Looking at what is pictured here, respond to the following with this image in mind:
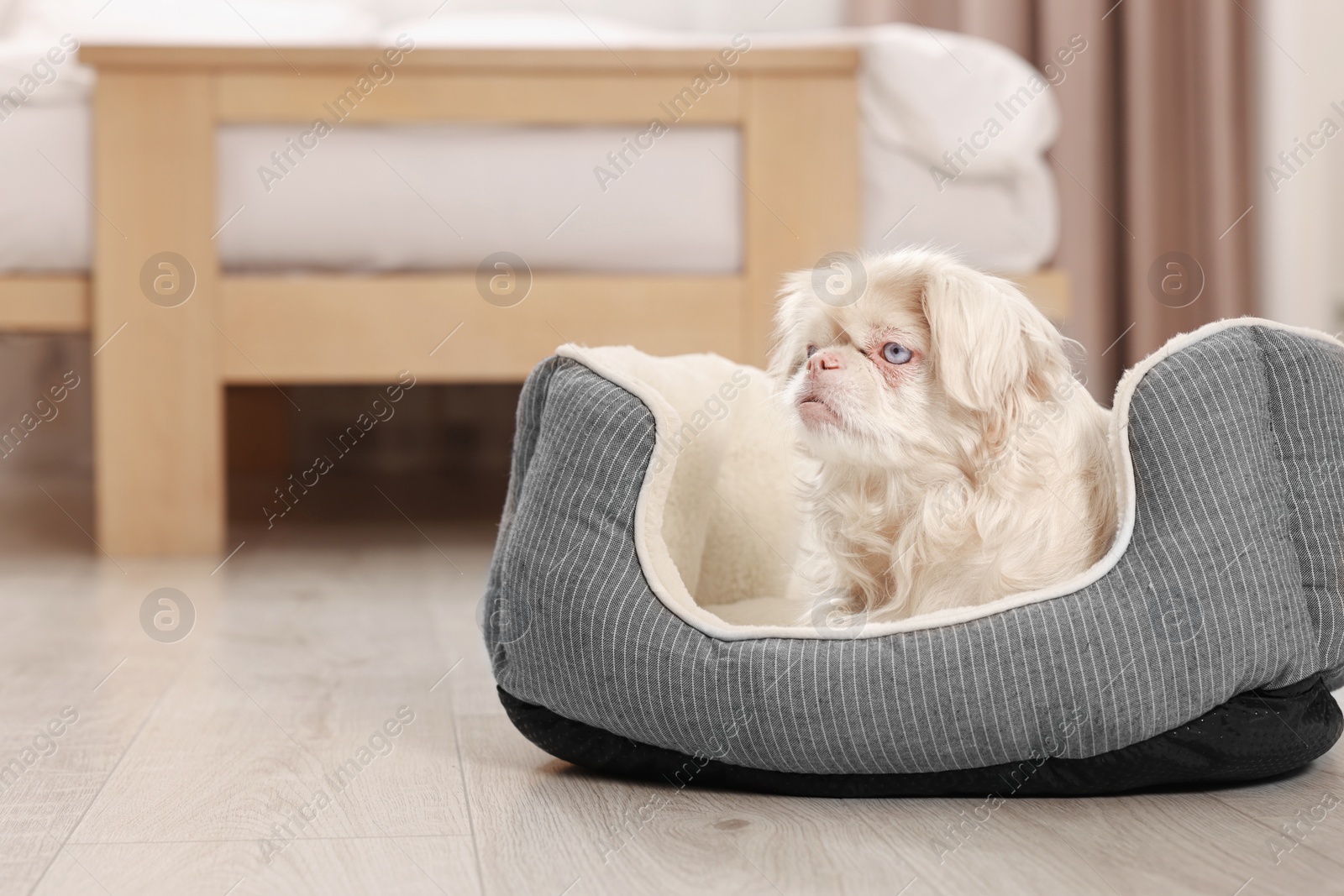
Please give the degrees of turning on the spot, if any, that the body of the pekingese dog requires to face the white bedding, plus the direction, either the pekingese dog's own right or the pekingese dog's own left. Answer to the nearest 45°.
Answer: approximately 90° to the pekingese dog's own right

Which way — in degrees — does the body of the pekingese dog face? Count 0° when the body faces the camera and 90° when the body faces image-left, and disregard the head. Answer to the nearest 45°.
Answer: approximately 45°

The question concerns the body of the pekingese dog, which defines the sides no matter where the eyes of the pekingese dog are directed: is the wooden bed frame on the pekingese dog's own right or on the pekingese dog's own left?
on the pekingese dog's own right

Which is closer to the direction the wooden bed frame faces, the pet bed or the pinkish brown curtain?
the pet bed

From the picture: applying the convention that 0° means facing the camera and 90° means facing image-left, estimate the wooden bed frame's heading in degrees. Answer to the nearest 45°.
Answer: approximately 0°

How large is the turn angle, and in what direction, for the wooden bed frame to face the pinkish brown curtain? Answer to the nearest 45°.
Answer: approximately 135° to its left

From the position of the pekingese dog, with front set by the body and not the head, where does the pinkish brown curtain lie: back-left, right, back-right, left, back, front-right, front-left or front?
back-right

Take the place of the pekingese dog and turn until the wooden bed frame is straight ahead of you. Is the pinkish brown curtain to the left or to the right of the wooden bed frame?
right
